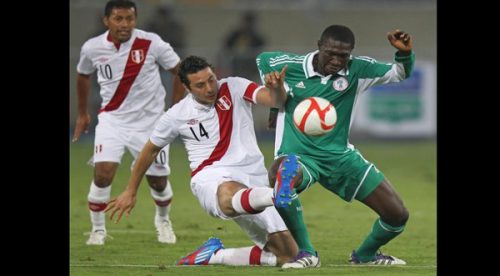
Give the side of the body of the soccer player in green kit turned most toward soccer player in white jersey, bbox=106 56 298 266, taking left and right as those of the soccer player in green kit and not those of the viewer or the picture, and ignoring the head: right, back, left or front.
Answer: right

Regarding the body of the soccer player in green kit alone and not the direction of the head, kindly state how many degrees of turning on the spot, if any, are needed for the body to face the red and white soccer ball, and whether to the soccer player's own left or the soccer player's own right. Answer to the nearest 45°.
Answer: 0° — they already face it

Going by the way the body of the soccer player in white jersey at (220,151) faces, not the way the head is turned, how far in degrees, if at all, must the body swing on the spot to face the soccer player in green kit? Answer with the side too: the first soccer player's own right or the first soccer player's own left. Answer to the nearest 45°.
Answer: approximately 45° to the first soccer player's own left

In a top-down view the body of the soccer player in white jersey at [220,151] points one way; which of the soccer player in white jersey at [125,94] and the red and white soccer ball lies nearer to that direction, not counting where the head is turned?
the red and white soccer ball

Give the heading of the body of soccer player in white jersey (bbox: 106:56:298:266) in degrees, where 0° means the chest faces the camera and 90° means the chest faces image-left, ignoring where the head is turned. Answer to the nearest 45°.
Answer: approximately 315°

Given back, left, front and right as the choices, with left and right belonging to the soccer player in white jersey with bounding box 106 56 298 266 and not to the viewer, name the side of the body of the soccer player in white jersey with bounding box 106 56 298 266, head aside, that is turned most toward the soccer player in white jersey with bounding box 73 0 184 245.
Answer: back
